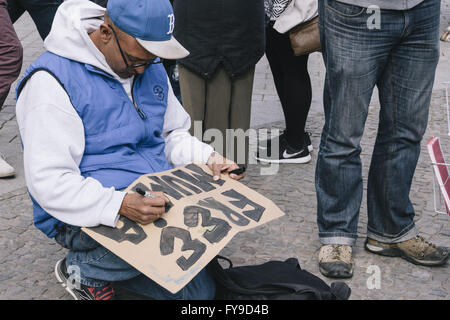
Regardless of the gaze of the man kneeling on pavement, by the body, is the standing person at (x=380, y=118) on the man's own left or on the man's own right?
on the man's own left

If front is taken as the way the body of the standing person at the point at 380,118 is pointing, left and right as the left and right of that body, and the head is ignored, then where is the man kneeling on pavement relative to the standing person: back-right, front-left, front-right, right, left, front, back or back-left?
right

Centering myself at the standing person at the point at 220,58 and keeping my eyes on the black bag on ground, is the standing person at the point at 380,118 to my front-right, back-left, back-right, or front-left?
front-left

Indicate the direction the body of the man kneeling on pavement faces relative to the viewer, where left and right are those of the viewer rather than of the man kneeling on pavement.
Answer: facing the viewer and to the right of the viewer

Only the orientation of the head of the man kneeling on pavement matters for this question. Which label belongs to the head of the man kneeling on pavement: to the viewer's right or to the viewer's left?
to the viewer's right

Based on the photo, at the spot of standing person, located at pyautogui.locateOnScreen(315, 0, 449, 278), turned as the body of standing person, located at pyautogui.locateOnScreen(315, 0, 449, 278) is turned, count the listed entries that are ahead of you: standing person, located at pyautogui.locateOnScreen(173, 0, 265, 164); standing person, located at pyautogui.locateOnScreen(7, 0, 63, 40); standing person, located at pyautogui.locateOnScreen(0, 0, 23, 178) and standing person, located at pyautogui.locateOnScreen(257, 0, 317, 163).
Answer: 0

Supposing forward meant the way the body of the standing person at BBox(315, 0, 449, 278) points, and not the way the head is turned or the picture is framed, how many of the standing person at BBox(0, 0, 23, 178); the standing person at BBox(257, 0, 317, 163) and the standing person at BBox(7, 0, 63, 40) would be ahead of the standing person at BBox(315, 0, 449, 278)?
0

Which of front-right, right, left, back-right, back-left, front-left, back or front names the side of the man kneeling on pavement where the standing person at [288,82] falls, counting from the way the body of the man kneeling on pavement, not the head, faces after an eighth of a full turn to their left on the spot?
front-left

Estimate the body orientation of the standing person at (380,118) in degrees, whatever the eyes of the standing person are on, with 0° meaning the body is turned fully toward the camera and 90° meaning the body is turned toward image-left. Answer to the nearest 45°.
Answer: approximately 315°

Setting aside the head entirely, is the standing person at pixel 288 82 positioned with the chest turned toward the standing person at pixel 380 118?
no

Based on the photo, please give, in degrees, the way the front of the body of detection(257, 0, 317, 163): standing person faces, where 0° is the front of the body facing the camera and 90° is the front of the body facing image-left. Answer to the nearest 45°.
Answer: approximately 90°

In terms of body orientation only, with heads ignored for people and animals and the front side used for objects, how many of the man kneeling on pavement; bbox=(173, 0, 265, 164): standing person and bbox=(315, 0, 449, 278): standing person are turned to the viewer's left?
0

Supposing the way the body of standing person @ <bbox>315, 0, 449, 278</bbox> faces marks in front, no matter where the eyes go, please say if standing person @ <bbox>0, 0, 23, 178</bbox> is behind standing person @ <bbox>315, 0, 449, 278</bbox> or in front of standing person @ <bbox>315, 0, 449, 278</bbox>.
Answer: behind
